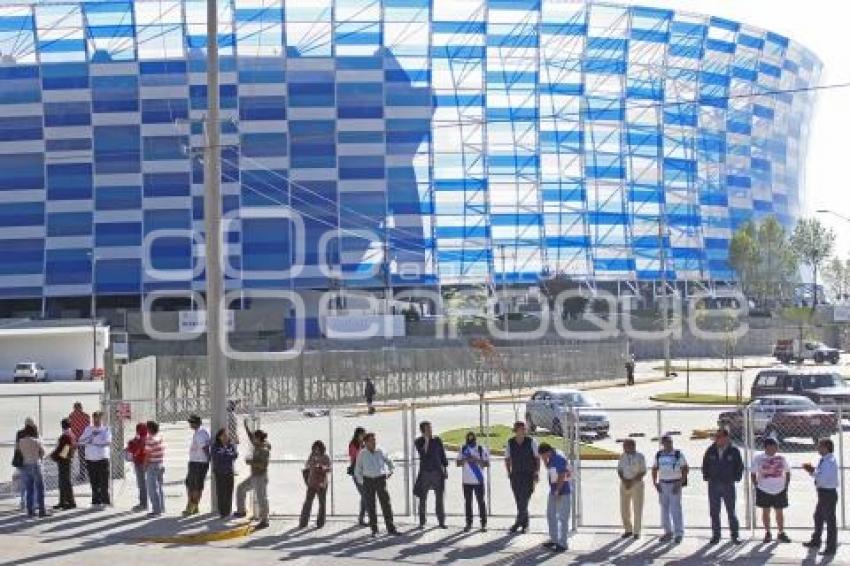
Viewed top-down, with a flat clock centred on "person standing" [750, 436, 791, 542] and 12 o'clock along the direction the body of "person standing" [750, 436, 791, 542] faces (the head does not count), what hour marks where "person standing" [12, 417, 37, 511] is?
"person standing" [12, 417, 37, 511] is roughly at 3 o'clock from "person standing" [750, 436, 791, 542].

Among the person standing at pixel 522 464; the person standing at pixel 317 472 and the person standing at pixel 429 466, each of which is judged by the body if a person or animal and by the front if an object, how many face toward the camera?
3

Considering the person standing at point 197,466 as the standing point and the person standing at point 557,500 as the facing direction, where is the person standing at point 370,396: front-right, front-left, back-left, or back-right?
back-left

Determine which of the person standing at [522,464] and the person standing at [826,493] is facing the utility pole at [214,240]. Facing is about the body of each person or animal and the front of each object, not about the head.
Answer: the person standing at [826,493]

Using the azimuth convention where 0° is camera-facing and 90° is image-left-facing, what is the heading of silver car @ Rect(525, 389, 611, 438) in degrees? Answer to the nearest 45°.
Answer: approximately 315°

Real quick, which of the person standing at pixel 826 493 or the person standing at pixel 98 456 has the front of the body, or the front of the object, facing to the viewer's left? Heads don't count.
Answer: the person standing at pixel 826 493

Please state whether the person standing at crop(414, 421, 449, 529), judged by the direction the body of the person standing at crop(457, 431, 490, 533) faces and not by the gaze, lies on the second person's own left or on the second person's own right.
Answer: on the second person's own right

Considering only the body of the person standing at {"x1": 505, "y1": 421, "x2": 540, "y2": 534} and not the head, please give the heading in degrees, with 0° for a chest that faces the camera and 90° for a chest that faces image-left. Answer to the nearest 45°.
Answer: approximately 0°

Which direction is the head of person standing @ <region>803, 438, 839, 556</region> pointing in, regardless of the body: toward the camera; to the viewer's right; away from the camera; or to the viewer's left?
to the viewer's left

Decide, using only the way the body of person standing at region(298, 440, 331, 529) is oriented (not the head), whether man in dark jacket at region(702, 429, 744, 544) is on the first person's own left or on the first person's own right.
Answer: on the first person's own left

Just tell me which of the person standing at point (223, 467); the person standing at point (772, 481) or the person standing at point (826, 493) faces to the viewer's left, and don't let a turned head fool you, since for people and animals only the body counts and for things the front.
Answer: the person standing at point (826, 493)

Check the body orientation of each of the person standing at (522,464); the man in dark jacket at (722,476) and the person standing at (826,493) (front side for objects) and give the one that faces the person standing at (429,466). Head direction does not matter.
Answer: the person standing at (826,493)
